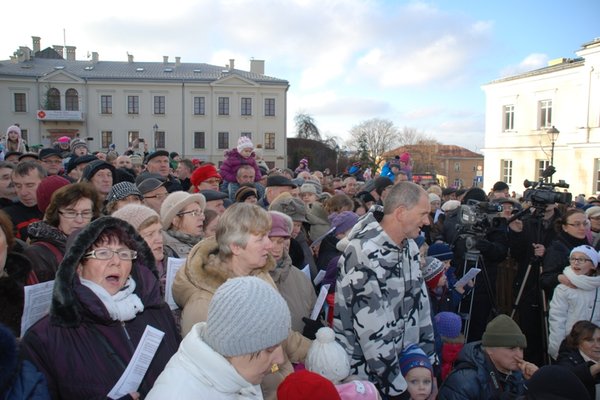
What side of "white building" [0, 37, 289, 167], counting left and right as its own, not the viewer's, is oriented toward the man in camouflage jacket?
front

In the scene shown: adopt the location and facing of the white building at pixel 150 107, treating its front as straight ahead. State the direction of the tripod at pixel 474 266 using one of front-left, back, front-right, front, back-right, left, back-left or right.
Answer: front

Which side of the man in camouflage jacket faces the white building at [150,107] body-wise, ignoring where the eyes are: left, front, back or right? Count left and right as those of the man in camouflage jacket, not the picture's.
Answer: back

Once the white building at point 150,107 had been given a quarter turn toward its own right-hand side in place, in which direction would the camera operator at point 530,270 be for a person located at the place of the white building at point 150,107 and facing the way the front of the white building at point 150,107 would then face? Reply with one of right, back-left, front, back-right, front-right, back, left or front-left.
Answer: left

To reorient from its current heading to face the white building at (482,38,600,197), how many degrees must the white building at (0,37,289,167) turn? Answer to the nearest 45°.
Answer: approximately 45° to its left

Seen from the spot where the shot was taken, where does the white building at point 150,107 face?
facing the viewer

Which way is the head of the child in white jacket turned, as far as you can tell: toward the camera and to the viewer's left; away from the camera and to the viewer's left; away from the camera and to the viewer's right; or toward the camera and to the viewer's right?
toward the camera and to the viewer's left

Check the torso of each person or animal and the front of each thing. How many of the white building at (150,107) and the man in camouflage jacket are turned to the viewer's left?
0

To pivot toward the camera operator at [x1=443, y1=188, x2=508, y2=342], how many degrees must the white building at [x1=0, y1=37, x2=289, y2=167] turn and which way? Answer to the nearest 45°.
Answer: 0° — it already faces them
